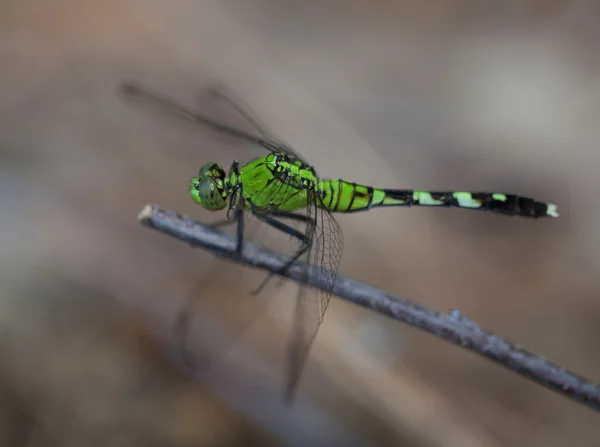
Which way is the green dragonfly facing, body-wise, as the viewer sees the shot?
to the viewer's left
